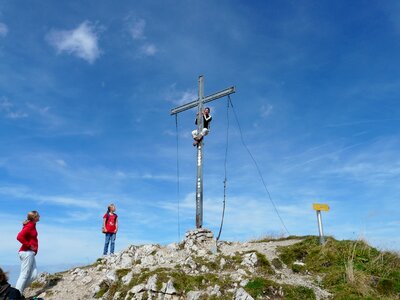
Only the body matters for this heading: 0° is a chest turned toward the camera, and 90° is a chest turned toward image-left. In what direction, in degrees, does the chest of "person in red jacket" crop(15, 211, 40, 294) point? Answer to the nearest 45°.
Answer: approximately 270°

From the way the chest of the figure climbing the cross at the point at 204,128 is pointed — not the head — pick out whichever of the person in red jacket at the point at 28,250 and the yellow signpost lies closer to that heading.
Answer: the person in red jacket

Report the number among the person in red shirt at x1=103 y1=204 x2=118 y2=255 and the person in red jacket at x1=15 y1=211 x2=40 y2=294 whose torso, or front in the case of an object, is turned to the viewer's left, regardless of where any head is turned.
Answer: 0

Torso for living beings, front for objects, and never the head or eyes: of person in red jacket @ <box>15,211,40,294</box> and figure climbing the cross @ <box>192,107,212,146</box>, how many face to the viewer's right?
1

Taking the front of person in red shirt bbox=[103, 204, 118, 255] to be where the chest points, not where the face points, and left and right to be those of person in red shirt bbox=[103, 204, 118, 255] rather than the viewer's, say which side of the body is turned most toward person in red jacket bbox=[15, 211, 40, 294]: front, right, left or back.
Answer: right

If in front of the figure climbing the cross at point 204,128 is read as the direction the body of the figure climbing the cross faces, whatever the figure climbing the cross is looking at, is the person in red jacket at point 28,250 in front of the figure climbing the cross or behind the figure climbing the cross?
in front

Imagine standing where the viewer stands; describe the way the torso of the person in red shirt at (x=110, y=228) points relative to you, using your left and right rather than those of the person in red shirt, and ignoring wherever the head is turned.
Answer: facing the viewer and to the right of the viewer

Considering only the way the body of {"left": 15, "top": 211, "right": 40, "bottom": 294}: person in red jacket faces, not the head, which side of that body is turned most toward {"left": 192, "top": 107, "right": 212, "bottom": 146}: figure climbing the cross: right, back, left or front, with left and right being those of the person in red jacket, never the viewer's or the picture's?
front
